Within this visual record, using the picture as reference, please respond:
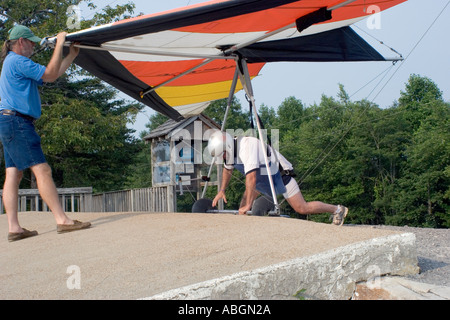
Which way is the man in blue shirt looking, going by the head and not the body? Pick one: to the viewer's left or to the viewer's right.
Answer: to the viewer's right

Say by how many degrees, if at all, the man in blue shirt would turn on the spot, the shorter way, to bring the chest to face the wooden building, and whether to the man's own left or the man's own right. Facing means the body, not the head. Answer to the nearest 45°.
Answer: approximately 45° to the man's own left

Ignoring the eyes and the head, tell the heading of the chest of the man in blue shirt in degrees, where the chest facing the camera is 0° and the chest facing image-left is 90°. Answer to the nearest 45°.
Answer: approximately 270°
